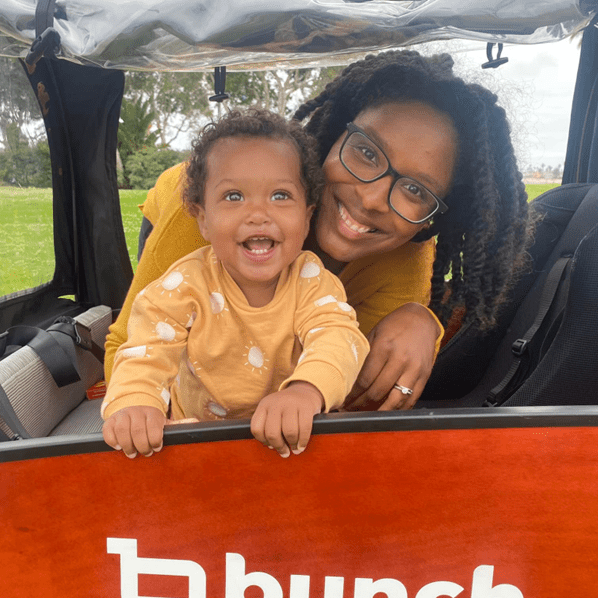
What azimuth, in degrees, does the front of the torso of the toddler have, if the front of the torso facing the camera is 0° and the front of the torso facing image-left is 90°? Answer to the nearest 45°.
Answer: approximately 0°

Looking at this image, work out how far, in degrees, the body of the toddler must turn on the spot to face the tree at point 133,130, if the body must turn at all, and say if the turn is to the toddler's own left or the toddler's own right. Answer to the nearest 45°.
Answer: approximately 180°

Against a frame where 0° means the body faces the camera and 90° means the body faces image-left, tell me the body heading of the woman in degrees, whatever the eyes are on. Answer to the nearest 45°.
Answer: approximately 0°

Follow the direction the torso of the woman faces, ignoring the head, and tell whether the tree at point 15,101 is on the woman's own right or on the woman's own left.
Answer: on the woman's own right

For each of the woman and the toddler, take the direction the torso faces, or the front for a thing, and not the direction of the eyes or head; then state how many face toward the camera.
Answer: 2

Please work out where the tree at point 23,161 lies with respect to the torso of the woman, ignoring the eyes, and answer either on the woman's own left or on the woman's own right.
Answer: on the woman's own right
